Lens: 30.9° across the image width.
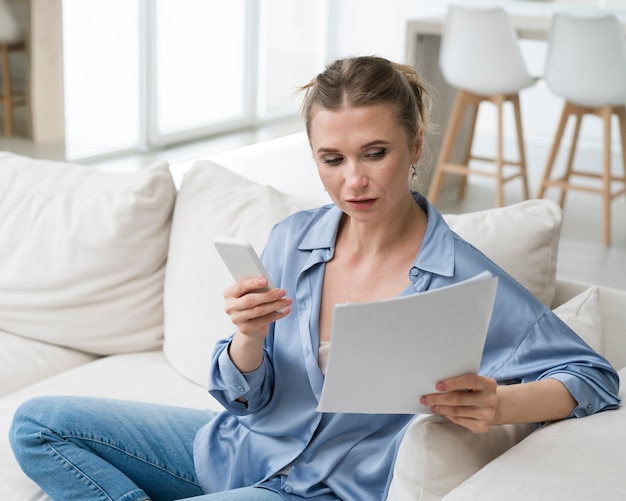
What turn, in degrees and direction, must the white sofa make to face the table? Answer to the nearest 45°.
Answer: approximately 135° to its right

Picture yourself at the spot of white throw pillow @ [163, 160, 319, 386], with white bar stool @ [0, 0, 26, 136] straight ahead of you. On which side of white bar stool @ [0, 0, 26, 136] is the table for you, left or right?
right

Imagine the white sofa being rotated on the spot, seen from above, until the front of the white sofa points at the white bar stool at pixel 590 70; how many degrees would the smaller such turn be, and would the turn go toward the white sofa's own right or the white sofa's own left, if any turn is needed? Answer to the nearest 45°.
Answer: approximately 180°

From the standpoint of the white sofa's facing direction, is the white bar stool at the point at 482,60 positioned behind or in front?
behind

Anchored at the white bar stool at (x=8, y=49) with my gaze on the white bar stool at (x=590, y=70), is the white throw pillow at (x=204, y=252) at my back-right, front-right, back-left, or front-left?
front-right

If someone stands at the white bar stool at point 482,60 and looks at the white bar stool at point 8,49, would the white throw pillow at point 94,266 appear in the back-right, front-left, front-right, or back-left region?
front-left

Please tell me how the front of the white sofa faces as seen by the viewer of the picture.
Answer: facing the viewer and to the left of the viewer
